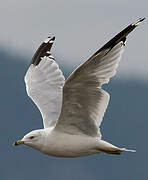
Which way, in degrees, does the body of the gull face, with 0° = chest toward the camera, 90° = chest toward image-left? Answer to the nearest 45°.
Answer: approximately 90°
